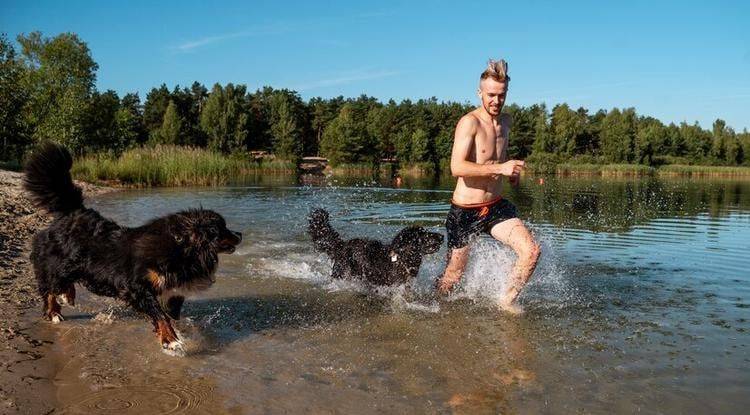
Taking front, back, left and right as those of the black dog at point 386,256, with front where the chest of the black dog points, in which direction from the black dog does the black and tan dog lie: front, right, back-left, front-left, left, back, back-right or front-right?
back-right

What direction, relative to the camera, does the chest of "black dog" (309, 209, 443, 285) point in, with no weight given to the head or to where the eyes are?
to the viewer's right

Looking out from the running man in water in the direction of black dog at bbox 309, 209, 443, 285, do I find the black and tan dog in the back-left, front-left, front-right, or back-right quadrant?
front-left

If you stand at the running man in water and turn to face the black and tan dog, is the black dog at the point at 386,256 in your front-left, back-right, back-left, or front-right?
front-right

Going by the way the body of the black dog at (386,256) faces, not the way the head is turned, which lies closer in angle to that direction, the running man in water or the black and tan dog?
the running man in water

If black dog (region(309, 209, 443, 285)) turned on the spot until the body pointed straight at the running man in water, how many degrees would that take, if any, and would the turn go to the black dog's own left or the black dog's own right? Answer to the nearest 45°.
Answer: approximately 45° to the black dog's own right

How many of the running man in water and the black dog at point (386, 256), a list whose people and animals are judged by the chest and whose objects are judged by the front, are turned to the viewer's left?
0

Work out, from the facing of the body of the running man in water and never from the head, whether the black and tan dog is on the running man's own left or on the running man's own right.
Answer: on the running man's own right
